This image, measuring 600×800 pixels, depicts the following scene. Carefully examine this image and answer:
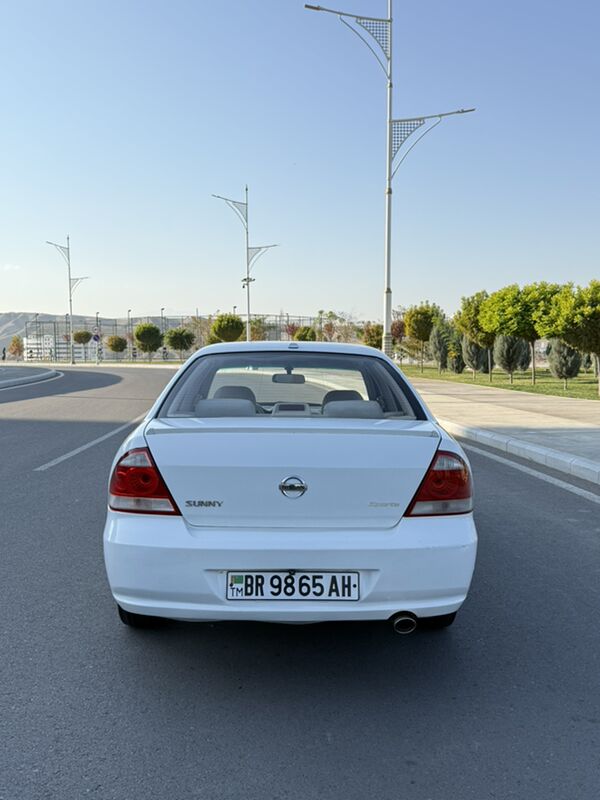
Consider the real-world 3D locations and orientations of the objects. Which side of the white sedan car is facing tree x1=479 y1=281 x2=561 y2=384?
front

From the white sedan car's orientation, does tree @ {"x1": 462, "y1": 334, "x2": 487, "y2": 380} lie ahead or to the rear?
ahead

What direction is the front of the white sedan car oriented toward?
away from the camera

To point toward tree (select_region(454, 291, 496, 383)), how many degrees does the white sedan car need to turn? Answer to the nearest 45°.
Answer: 0° — it already faces it

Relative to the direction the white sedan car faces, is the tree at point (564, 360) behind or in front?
in front

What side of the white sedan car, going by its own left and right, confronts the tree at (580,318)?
front

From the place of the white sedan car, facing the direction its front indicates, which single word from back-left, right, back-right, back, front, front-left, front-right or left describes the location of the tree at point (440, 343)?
front
